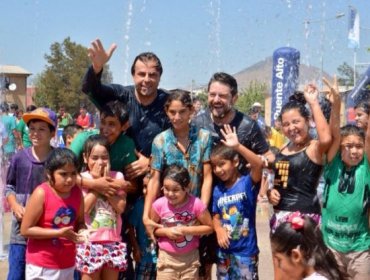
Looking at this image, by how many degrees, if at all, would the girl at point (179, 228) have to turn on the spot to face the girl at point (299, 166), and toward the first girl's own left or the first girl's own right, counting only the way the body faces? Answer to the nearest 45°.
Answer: approximately 90° to the first girl's own left

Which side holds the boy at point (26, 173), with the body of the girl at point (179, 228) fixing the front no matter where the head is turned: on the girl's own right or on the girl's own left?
on the girl's own right

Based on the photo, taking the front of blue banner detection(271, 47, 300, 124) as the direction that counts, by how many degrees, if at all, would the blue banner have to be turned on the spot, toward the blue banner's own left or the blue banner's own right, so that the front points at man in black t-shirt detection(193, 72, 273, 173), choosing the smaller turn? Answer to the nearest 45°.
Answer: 0° — it already faces them

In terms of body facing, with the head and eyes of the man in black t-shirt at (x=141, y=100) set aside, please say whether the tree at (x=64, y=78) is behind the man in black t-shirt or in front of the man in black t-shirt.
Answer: behind
